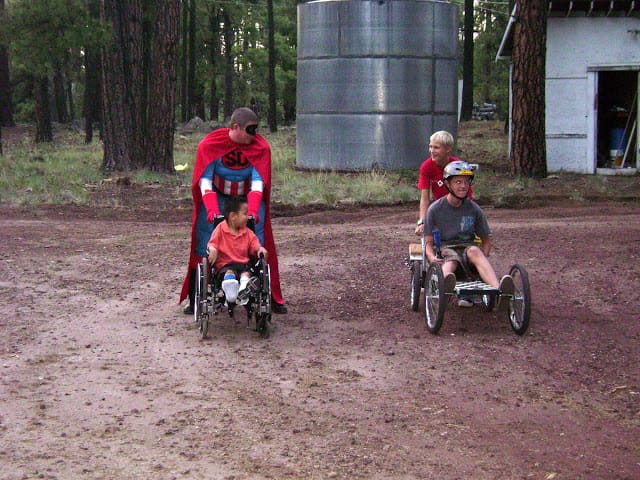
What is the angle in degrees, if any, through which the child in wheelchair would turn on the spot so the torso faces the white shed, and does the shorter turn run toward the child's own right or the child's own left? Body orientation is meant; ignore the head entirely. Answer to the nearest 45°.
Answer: approximately 135° to the child's own left

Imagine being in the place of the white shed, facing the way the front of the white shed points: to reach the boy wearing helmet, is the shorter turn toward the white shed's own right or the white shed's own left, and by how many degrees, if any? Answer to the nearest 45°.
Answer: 0° — it already faces them

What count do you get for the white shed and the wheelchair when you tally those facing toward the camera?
2

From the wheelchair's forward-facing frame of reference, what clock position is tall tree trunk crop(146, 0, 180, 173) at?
The tall tree trunk is roughly at 6 o'clock from the wheelchair.

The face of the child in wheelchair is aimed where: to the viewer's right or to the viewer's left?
to the viewer's right

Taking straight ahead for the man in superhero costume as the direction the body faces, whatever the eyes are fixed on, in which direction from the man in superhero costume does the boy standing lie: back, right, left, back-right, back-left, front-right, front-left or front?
left

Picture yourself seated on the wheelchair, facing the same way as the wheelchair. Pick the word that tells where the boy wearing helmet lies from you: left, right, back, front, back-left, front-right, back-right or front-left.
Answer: left

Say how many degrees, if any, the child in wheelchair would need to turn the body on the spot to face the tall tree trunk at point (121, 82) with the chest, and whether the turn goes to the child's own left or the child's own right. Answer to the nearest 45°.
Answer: approximately 180°

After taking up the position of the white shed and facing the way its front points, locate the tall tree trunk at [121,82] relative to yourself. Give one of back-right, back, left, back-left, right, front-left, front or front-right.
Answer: right

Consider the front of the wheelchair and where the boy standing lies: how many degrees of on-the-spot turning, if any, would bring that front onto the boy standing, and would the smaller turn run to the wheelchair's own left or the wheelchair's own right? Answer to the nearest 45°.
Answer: approximately 135° to the wheelchair's own left
